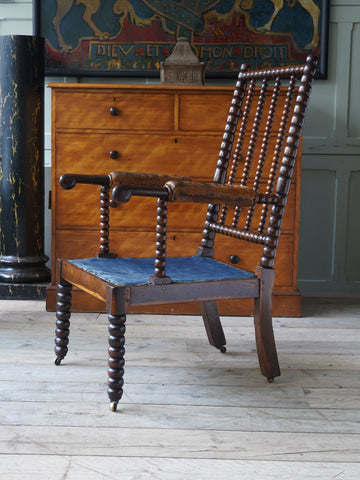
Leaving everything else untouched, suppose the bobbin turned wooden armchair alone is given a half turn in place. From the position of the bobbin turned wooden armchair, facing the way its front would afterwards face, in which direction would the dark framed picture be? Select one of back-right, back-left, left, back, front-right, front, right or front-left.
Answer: front-left

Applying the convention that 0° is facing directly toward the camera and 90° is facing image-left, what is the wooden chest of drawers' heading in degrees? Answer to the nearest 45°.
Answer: approximately 0°

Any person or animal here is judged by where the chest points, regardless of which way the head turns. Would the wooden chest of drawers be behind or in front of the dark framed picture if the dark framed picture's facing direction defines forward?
in front

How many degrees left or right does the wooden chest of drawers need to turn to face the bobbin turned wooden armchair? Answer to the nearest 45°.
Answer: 0° — it already faces it

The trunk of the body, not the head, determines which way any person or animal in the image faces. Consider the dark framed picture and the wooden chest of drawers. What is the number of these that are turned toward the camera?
2

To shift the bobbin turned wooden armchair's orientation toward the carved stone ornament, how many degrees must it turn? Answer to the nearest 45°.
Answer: approximately 135° to its right

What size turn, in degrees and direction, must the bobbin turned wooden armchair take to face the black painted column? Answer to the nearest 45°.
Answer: approximately 90° to its right
